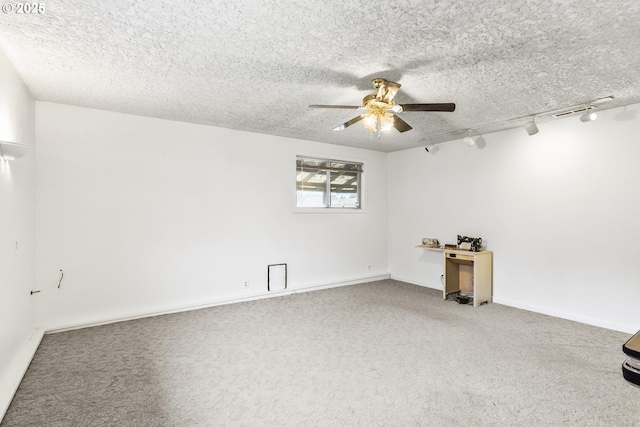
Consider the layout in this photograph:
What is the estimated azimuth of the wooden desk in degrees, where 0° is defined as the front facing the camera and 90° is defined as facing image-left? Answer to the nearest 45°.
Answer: approximately 45°

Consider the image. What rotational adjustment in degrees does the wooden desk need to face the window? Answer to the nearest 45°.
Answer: approximately 45° to its right
